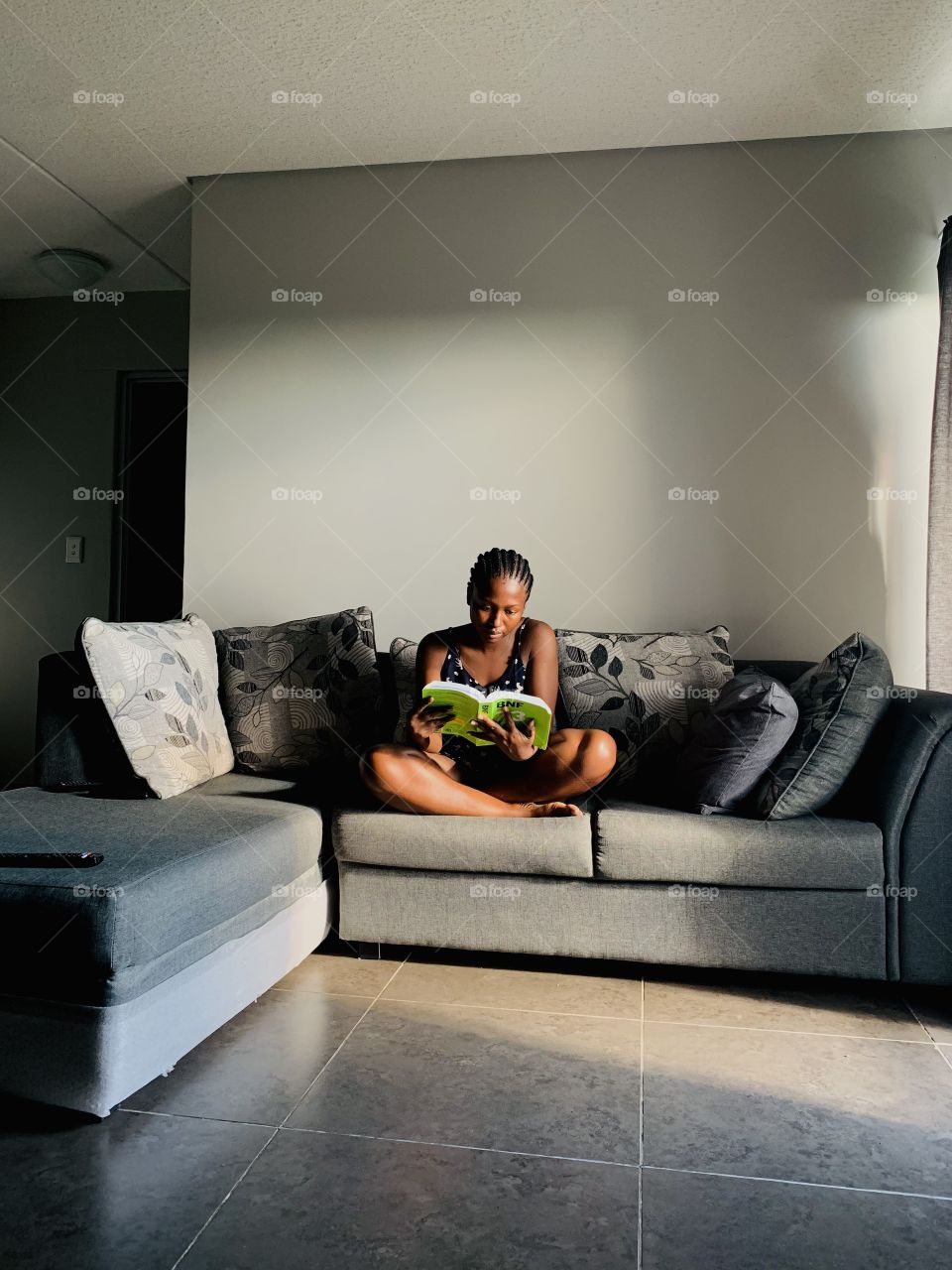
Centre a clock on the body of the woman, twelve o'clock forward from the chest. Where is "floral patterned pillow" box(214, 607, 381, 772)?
The floral patterned pillow is roughly at 4 o'clock from the woman.

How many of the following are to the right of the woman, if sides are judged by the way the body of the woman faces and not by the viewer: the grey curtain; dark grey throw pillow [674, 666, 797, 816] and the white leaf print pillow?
1

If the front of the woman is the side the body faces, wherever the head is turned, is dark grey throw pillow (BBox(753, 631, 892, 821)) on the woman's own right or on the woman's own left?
on the woman's own left

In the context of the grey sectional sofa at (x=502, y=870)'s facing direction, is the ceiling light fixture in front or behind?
behind

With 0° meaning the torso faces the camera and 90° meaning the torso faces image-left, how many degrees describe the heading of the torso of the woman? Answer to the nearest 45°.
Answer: approximately 0°

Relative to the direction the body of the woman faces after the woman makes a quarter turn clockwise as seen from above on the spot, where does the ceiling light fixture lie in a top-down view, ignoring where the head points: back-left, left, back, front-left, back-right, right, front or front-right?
front-right

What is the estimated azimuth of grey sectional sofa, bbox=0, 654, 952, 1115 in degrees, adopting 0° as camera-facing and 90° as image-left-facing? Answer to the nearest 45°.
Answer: approximately 0°
